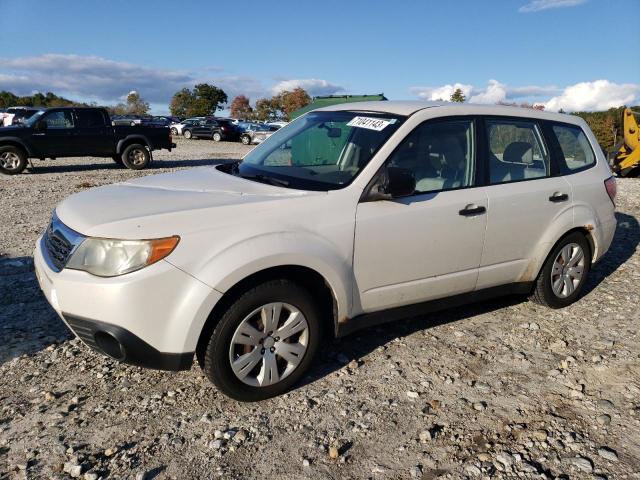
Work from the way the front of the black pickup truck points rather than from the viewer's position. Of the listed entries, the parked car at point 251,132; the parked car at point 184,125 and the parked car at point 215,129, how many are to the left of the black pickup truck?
0

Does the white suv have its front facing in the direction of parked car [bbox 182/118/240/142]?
no

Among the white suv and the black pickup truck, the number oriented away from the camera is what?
0

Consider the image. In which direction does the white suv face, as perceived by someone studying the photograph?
facing the viewer and to the left of the viewer

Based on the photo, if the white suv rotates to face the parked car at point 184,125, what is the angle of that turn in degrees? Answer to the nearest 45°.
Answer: approximately 135° to its right

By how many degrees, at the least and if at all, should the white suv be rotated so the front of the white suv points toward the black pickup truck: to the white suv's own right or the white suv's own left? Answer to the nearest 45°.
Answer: approximately 90° to the white suv's own right

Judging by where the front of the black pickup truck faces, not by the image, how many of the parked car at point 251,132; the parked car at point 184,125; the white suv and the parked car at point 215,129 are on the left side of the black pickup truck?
1

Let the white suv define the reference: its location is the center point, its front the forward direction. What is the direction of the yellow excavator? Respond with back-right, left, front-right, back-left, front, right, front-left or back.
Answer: back

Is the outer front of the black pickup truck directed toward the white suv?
no

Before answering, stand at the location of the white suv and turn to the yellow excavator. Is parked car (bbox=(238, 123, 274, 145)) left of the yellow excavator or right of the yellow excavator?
left

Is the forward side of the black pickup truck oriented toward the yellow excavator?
no
